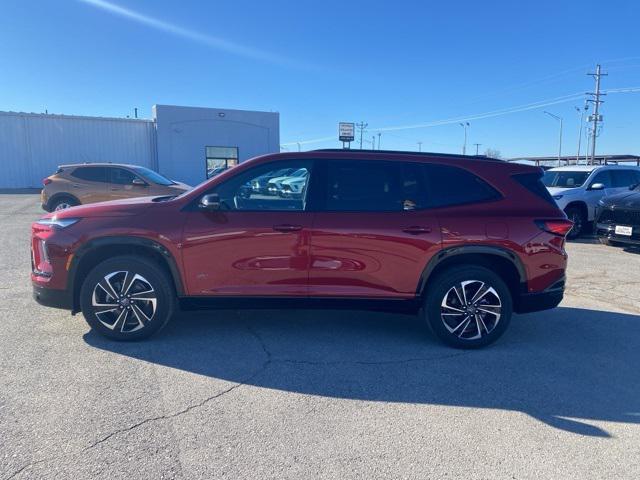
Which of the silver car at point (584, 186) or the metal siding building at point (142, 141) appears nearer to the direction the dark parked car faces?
the metal siding building

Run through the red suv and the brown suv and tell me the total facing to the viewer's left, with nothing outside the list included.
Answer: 1

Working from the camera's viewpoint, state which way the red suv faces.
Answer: facing to the left of the viewer

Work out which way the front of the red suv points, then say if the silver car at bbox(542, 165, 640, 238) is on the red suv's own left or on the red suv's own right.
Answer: on the red suv's own right

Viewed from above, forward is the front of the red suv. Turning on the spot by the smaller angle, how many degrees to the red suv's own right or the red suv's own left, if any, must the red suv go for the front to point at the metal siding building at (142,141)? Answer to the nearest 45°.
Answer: approximately 90° to the red suv's own right

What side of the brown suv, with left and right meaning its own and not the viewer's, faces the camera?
right

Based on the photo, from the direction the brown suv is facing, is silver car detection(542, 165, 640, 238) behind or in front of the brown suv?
in front

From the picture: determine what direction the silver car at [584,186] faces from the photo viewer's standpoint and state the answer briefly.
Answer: facing the viewer and to the left of the viewer
